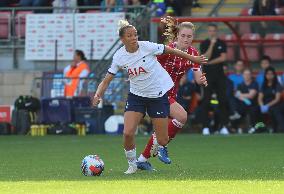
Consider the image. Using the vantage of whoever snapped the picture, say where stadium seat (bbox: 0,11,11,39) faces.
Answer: facing the viewer

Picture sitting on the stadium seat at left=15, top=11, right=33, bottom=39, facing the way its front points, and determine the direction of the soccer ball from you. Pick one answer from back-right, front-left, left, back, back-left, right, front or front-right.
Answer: front

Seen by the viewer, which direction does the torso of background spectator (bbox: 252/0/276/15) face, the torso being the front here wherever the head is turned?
toward the camera

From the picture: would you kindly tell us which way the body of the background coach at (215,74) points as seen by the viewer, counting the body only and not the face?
toward the camera

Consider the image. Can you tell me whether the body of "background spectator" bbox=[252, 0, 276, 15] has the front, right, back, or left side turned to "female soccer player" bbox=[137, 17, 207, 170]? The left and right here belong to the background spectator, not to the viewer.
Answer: front

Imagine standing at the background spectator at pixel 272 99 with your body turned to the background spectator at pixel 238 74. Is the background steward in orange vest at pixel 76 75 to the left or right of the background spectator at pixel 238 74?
left

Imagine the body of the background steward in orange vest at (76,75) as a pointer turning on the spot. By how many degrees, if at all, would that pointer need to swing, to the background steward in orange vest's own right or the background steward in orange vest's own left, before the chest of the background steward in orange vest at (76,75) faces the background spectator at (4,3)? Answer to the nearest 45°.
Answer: approximately 90° to the background steward in orange vest's own right
